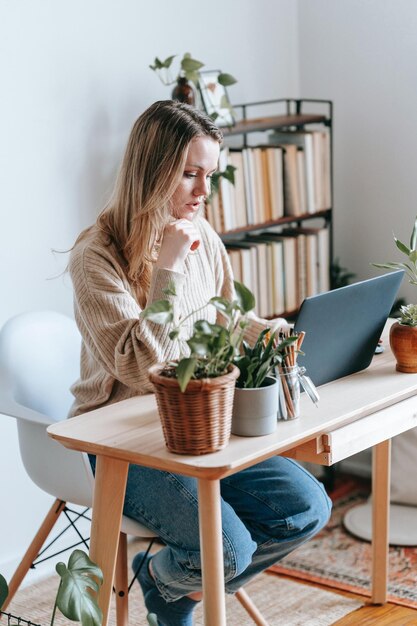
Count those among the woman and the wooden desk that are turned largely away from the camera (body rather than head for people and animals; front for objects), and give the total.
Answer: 0

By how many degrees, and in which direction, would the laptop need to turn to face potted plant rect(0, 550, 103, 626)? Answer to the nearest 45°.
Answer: approximately 90° to its left

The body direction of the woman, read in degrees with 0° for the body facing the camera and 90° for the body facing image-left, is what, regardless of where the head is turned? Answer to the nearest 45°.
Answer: approximately 315°

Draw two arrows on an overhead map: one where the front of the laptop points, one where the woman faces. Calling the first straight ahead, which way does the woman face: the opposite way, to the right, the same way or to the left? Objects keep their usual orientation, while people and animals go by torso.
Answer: the opposite way

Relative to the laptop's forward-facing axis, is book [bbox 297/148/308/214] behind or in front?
in front
